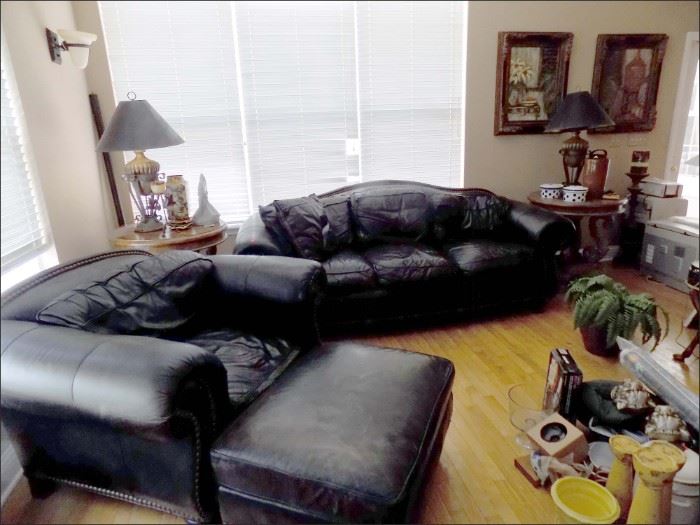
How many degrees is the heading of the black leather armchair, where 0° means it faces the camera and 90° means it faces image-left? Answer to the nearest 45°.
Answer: approximately 315°

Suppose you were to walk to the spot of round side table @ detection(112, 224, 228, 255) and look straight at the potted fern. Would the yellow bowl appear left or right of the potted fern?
right

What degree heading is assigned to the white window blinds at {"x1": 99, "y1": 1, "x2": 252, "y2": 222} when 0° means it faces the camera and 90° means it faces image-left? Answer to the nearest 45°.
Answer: approximately 0°

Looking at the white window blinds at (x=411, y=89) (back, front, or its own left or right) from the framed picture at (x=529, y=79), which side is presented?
left

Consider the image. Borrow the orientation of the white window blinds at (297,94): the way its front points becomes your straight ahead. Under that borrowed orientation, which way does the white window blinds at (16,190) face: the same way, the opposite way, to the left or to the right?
to the left

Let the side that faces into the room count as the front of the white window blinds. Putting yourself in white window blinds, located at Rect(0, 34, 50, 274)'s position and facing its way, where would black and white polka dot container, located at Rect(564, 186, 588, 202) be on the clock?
The black and white polka dot container is roughly at 10 o'clock from the white window blinds.
